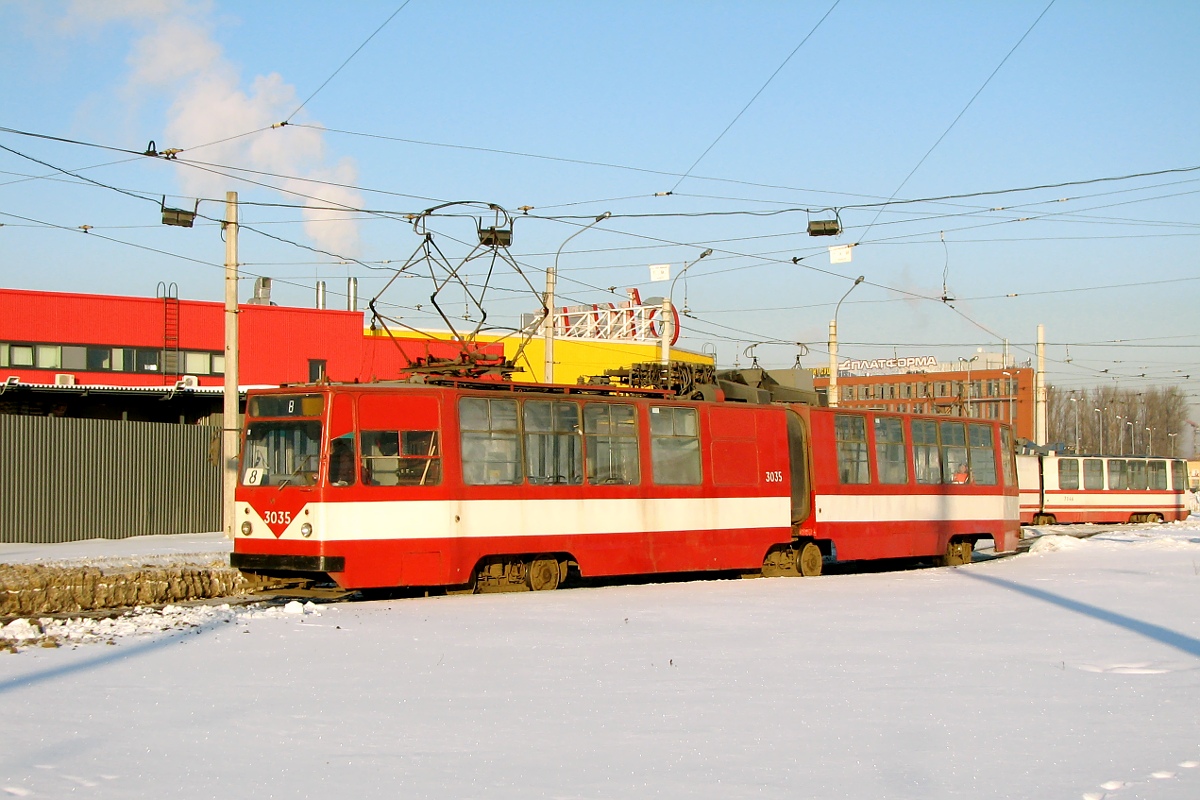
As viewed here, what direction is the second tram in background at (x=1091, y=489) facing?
to the viewer's left

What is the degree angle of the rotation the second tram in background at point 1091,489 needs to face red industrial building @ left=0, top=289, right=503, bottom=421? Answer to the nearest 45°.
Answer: approximately 45° to its left

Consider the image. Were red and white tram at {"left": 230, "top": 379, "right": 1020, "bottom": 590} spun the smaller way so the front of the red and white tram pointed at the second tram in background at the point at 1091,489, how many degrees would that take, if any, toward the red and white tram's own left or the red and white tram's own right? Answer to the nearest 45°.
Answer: approximately 180°

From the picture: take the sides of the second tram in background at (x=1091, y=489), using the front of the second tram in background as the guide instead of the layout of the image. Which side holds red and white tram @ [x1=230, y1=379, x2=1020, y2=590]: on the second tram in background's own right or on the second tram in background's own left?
on the second tram in background's own left

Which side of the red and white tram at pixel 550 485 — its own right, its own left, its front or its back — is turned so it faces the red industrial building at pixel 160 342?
right

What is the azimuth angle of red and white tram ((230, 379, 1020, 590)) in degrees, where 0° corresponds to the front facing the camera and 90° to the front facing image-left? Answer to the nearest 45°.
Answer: approximately 45°

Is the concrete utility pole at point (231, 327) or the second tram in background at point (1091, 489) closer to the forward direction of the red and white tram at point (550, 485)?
the concrete utility pole

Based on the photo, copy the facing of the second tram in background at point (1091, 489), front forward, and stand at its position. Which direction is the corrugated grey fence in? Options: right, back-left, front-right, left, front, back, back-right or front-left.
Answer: front-left
